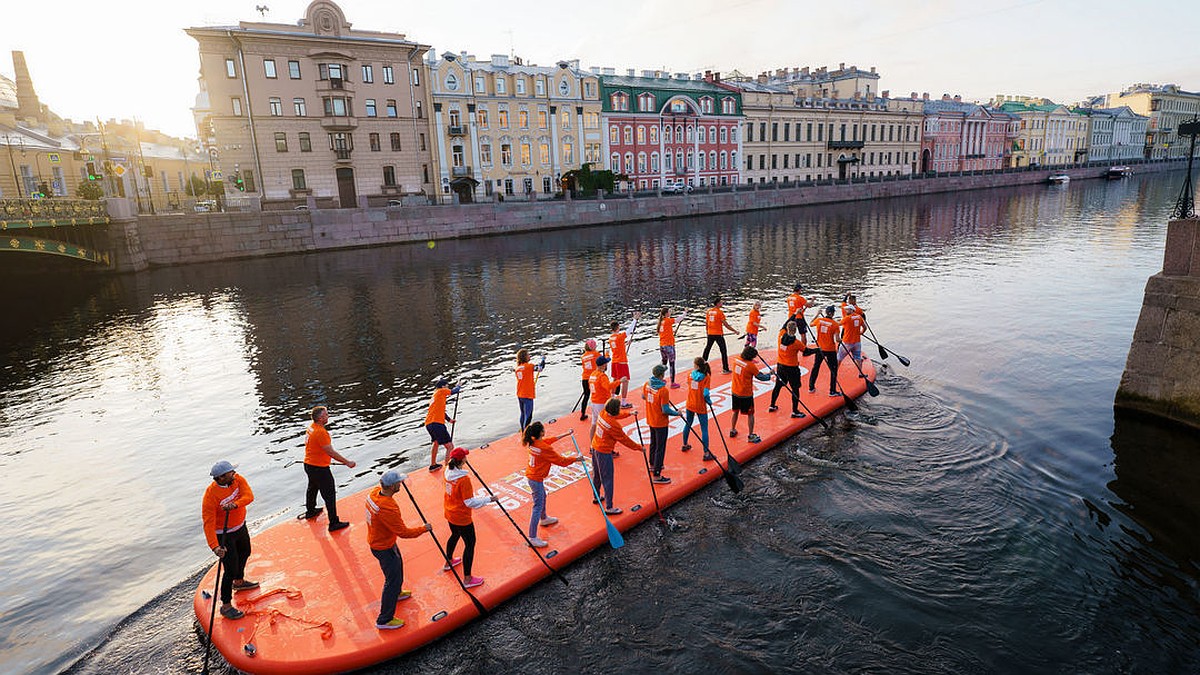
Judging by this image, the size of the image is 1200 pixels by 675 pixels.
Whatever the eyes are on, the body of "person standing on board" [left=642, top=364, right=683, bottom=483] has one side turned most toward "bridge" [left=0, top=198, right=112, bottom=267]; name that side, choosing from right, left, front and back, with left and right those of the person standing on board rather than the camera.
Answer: left

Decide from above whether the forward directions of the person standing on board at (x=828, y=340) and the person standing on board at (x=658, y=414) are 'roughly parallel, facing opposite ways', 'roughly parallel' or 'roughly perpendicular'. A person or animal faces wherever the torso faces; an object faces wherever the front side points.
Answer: roughly parallel

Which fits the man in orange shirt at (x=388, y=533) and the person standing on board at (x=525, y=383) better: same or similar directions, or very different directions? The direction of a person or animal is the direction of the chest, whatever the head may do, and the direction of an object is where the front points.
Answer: same or similar directions

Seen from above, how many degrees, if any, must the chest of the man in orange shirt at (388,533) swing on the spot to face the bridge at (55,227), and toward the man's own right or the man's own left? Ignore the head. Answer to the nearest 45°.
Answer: approximately 90° to the man's own left

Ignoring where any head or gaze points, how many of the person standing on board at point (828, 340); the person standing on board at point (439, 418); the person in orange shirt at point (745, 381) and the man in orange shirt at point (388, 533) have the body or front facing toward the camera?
0

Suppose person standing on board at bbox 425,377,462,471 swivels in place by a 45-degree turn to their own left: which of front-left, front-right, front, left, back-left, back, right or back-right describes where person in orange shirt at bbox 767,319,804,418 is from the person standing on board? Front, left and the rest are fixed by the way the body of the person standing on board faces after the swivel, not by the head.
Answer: right

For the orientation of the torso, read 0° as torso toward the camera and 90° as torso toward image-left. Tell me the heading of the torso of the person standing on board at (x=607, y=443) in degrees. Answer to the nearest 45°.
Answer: approximately 225°

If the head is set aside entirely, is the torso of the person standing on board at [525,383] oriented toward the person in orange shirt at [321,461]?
no

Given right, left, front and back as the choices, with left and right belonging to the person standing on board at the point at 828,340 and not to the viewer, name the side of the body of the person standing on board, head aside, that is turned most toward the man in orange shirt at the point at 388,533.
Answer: back

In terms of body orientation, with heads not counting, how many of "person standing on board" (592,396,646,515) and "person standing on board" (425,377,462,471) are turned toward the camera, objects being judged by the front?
0

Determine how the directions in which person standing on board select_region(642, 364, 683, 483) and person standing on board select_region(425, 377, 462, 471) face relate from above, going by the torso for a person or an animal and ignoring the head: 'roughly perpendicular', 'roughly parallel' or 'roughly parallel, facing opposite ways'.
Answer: roughly parallel

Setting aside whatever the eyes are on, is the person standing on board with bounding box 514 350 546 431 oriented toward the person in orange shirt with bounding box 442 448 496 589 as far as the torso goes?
no

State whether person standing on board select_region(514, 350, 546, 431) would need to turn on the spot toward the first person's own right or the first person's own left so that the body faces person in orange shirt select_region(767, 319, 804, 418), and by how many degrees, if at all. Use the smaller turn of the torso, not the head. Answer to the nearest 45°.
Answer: approximately 45° to the first person's own right

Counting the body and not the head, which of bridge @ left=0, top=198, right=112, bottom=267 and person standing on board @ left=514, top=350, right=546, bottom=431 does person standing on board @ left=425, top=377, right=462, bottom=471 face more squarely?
the person standing on board

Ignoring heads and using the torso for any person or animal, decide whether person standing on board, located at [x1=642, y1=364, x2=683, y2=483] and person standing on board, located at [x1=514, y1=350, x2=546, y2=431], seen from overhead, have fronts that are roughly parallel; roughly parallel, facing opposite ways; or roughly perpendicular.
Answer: roughly parallel

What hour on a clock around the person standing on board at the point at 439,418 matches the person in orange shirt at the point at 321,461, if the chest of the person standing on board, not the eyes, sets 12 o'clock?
The person in orange shirt is roughly at 6 o'clock from the person standing on board.

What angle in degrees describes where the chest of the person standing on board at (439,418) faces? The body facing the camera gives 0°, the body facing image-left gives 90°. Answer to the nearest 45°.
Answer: approximately 225°

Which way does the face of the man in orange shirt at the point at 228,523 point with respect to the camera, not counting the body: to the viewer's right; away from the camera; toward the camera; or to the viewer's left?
to the viewer's right

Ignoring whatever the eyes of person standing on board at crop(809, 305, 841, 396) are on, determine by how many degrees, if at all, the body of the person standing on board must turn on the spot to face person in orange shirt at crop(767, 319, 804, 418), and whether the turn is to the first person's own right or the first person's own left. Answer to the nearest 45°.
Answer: approximately 180°

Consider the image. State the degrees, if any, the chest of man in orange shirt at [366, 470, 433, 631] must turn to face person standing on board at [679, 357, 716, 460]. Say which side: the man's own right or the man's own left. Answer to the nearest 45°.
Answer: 0° — they already face them

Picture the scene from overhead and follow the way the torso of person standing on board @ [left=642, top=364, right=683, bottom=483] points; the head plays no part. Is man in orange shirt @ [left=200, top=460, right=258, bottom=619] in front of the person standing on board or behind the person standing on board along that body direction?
behind
